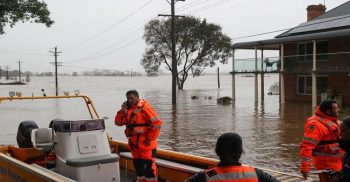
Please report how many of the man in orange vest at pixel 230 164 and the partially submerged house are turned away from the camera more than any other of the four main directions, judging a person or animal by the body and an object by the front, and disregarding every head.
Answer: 1

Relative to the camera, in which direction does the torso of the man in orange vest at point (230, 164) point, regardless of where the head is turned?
away from the camera

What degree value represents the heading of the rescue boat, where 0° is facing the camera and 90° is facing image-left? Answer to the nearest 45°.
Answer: approximately 315°

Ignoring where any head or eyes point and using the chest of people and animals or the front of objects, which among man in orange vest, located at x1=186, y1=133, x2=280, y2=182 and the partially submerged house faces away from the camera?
the man in orange vest
